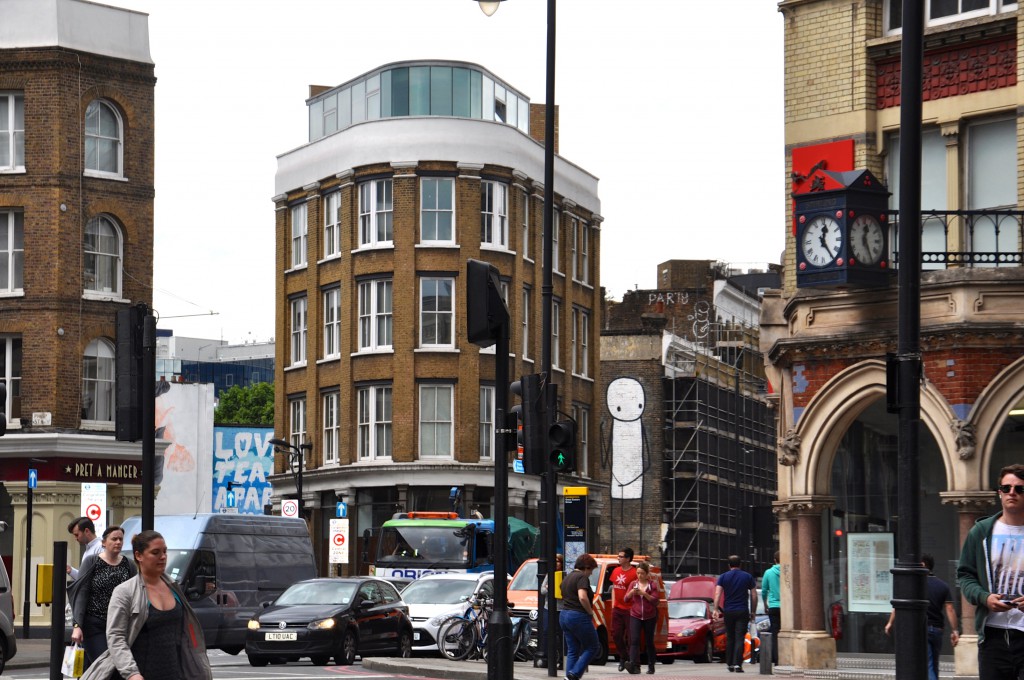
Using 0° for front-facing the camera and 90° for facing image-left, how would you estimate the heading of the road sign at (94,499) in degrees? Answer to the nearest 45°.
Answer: approximately 0°

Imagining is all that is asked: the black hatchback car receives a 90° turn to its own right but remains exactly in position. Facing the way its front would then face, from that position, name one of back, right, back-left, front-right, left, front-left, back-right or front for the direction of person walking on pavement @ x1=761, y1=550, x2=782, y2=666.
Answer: back-right

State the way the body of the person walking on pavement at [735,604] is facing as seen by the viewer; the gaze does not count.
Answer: away from the camera

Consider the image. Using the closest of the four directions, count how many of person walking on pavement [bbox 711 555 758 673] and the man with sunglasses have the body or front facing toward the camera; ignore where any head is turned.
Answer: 1

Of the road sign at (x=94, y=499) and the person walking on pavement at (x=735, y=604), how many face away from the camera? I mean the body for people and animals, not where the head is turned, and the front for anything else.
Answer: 1

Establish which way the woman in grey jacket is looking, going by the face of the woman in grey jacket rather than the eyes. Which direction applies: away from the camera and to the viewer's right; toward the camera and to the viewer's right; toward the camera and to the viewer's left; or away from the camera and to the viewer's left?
toward the camera and to the viewer's right

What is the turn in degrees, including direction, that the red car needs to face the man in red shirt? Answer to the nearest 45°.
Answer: approximately 45° to its left

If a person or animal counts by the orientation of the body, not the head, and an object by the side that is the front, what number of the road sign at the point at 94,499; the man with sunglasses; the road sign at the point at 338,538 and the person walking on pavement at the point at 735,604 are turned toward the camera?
3

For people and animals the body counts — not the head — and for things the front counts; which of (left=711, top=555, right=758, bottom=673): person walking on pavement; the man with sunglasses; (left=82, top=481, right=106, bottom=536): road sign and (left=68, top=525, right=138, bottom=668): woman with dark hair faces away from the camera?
the person walking on pavement
